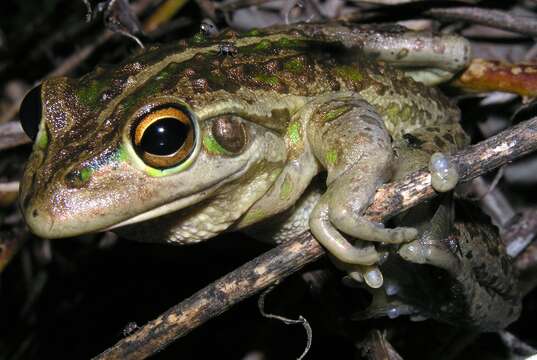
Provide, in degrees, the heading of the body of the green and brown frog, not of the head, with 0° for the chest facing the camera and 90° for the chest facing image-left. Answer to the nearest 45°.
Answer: approximately 45°

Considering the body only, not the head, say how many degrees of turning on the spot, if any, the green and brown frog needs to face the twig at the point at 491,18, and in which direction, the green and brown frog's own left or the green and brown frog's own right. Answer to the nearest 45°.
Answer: approximately 180°
